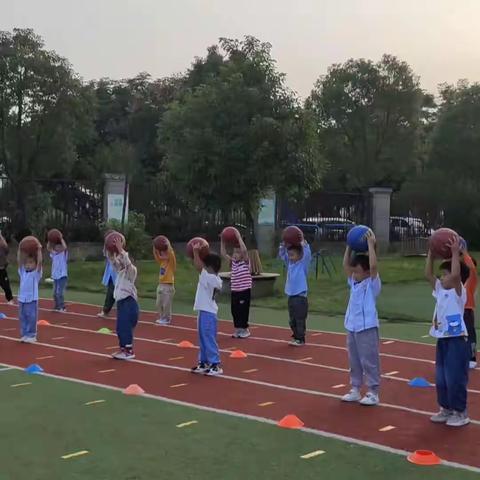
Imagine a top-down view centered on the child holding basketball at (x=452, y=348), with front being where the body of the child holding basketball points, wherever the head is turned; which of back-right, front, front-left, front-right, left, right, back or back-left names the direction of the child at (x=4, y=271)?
right

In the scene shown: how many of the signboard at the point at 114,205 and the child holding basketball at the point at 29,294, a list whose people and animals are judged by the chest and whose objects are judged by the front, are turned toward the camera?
2

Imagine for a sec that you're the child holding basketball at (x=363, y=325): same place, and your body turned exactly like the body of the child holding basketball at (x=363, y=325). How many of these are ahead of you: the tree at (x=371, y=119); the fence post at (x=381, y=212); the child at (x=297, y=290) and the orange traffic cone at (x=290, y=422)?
1

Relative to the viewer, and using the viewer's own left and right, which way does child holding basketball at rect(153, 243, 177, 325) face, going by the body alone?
facing the viewer and to the left of the viewer

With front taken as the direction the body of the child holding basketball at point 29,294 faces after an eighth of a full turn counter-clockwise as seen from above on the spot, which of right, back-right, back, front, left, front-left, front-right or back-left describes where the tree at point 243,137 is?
left

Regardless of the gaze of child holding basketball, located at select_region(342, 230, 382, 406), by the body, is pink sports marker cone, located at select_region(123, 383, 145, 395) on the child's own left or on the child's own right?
on the child's own right

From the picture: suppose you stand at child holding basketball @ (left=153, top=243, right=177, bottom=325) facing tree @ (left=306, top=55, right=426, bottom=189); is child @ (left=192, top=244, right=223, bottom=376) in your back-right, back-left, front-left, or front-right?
back-right

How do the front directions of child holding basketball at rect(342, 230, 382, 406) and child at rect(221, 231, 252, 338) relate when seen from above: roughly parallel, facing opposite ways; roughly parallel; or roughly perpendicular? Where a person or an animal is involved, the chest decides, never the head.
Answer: roughly parallel

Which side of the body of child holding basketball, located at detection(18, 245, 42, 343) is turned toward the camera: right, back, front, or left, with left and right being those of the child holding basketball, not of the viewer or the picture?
front

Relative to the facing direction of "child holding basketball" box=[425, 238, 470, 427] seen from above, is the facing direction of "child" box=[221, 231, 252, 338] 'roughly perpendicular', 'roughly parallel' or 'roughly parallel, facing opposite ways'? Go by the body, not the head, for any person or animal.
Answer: roughly parallel

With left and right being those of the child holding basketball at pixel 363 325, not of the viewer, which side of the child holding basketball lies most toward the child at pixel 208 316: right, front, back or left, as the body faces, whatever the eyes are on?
right

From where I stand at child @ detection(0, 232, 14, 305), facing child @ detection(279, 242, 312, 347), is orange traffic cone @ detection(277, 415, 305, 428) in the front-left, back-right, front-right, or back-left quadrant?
front-right

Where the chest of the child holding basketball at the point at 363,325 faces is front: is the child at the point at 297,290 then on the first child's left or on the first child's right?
on the first child's right

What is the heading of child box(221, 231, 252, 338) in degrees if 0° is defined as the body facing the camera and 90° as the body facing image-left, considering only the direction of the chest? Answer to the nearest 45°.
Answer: approximately 45°

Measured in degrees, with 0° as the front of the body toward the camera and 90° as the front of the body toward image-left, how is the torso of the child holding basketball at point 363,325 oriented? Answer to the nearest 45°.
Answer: approximately 45°

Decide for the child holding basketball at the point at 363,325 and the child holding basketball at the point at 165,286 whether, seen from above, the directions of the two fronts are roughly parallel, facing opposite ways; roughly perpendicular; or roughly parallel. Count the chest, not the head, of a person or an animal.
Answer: roughly parallel

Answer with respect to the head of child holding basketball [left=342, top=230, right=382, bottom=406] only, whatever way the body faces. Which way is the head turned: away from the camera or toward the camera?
toward the camera
